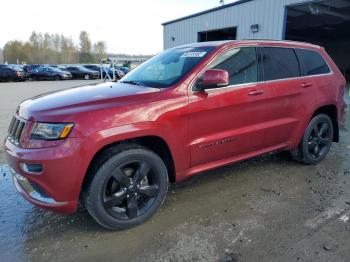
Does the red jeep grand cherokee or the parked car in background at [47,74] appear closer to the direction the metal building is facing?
the red jeep grand cherokee

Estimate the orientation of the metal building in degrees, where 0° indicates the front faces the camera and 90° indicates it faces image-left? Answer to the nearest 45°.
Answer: approximately 45°

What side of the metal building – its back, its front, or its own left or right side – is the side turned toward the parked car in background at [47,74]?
right

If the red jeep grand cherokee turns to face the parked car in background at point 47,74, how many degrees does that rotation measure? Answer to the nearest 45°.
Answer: approximately 90° to its right

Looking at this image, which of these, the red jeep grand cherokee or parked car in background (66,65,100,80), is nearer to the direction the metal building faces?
the red jeep grand cherokee

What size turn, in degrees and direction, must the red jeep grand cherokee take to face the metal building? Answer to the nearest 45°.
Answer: approximately 135° to its right

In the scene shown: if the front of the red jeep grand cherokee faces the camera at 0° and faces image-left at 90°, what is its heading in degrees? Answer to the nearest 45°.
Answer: approximately 45°

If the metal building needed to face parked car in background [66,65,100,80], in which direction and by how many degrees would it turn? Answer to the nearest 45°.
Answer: approximately 90° to its right
